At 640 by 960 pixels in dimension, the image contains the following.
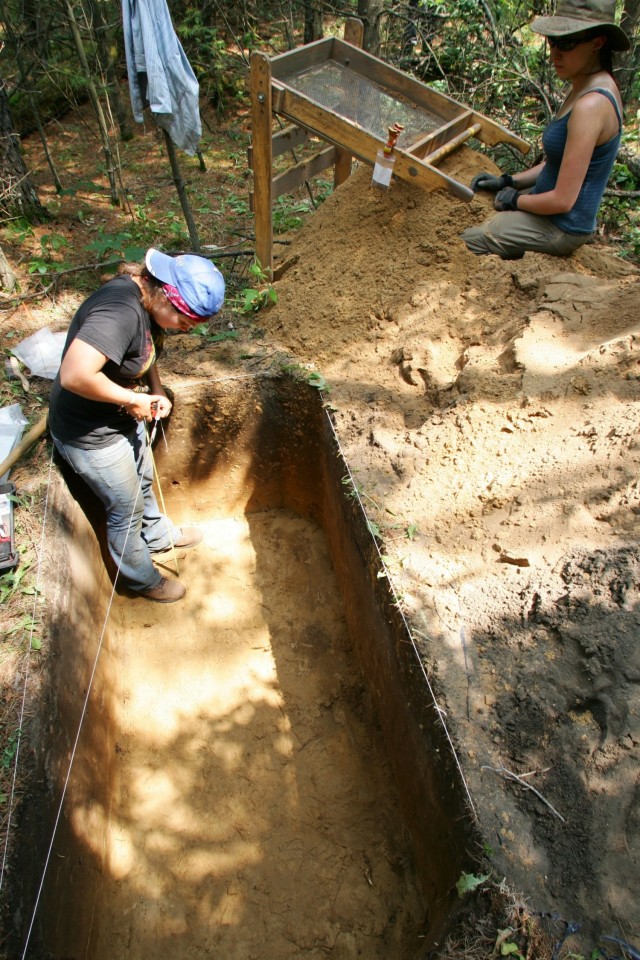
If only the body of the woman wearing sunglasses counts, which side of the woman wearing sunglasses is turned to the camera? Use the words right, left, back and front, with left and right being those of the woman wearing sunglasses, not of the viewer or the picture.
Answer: left

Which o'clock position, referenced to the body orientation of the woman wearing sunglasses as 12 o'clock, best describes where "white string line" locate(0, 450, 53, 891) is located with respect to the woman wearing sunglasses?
The white string line is roughly at 10 o'clock from the woman wearing sunglasses.

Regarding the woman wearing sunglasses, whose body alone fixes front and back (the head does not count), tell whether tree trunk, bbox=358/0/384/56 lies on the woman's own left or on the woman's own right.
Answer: on the woman's own right

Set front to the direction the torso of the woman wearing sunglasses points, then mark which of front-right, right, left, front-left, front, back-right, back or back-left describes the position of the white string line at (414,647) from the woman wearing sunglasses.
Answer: left

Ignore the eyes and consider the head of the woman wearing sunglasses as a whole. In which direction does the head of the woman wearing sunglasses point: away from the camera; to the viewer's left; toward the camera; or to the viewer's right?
to the viewer's left

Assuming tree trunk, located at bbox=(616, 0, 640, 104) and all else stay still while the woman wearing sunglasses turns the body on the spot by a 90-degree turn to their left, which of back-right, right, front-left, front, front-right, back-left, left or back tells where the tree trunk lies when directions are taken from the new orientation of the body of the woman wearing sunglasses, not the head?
back

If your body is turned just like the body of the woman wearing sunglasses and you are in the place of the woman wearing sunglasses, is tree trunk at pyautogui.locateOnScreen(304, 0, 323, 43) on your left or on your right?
on your right

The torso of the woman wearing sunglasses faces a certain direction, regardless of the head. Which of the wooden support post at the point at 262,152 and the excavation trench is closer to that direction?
the wooden support post
